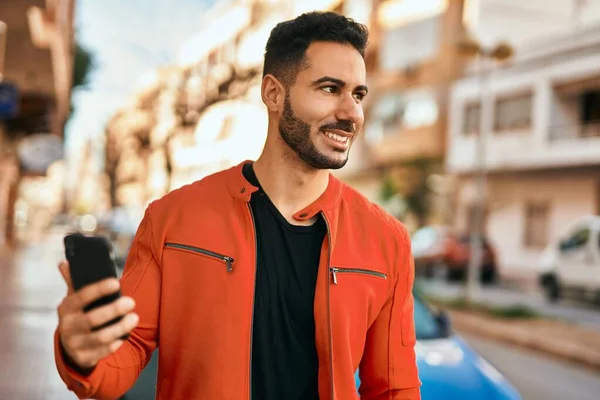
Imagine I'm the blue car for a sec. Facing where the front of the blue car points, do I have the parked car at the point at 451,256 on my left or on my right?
on my left

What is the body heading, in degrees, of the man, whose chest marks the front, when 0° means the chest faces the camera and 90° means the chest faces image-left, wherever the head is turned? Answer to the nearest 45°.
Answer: approximately 0°

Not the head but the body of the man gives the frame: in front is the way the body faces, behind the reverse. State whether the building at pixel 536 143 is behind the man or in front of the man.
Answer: behind

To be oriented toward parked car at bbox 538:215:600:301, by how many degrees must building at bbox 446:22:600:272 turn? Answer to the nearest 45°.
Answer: approximately 45° to its left

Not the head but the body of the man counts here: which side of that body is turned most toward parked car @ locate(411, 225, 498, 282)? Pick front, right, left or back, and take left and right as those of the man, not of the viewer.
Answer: back

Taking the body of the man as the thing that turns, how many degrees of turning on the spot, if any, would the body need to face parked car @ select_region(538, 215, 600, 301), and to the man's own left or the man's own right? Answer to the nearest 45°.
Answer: approximately 135° to the man's own left

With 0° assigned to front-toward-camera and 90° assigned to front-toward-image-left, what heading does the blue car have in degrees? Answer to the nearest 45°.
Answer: approximately 315°

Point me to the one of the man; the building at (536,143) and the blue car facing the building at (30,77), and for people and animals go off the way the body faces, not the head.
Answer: the building at (536,143)

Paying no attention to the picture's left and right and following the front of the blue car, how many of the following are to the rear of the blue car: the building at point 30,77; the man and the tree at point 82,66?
2

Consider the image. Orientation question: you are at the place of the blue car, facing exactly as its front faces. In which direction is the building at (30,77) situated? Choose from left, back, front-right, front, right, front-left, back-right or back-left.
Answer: back

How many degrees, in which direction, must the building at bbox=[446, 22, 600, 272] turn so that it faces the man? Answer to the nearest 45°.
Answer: approximately 45° to its left
